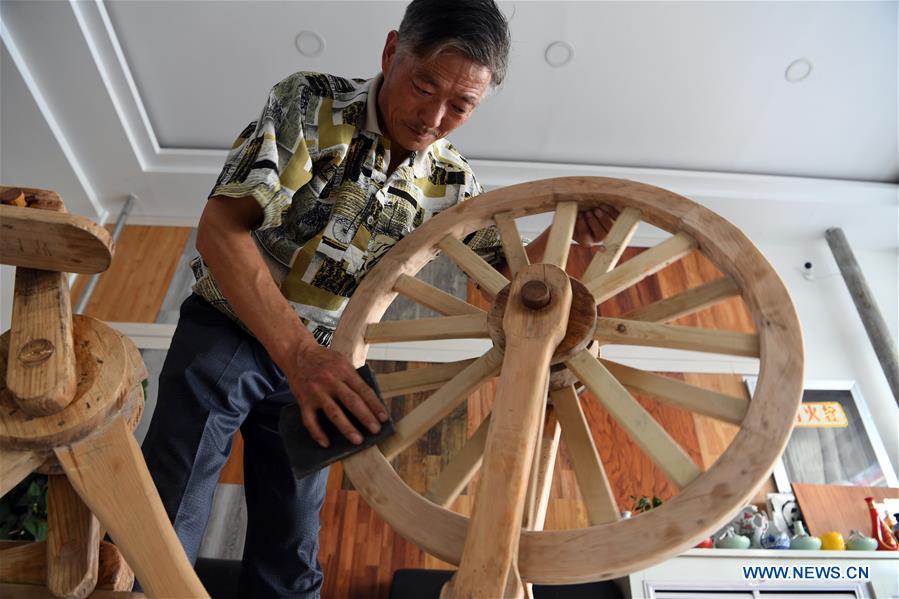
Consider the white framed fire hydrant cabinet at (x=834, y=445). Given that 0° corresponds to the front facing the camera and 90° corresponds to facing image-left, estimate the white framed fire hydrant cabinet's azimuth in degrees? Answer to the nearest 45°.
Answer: approximately 0°

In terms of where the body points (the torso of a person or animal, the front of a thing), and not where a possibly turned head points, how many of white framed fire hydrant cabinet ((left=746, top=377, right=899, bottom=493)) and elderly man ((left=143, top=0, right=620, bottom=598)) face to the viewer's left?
0

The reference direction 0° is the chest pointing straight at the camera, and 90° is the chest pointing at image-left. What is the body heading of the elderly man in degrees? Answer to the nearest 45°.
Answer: approximately 315°

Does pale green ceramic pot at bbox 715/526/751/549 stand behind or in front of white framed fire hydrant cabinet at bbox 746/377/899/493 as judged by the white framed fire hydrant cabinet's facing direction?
in front

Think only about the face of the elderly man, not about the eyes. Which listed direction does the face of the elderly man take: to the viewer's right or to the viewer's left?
to the viewer's right
